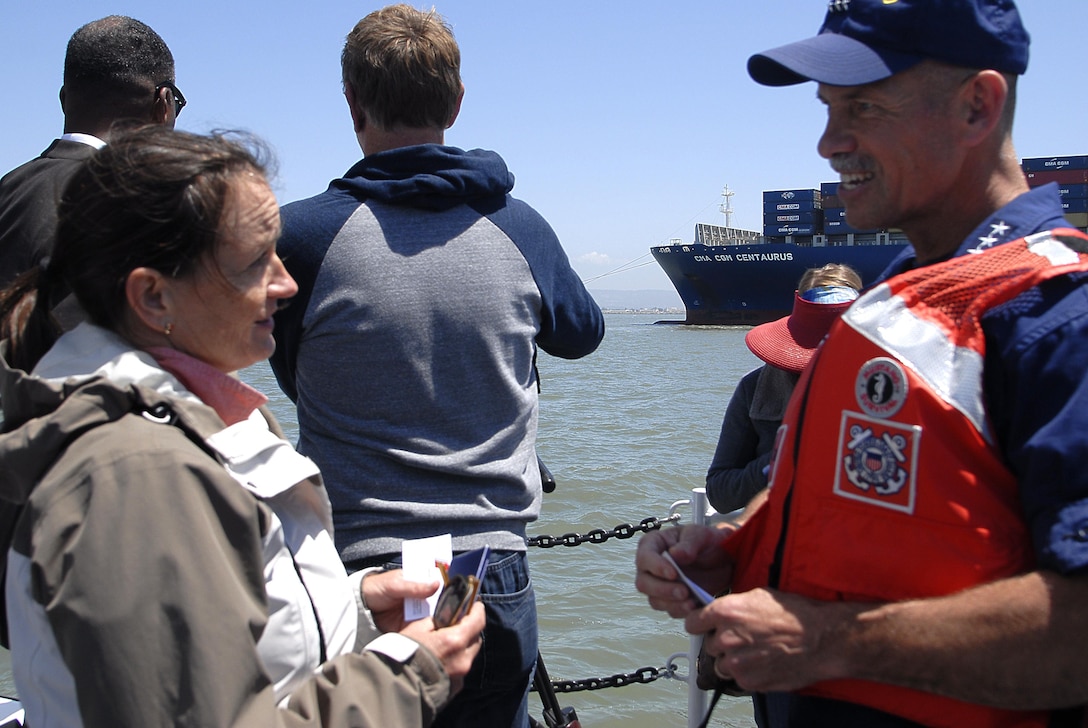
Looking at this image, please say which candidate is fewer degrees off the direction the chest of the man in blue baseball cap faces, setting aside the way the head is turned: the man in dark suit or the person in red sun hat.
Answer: the man in dark suit

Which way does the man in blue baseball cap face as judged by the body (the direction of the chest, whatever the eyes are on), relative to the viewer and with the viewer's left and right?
facing the viewer and to the left of the viewer

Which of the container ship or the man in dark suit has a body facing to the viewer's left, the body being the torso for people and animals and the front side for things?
the container ship

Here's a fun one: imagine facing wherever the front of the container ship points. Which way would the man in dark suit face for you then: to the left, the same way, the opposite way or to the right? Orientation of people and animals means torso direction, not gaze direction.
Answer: to the right

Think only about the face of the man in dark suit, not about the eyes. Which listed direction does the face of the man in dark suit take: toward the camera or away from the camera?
away from the camera

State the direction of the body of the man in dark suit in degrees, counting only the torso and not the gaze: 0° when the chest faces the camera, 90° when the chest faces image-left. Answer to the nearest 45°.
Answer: approximately 225°

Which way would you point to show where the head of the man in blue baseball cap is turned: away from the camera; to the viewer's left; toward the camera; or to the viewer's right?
to the viewer's left

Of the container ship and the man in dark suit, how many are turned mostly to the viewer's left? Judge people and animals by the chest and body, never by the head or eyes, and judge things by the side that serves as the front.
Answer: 1

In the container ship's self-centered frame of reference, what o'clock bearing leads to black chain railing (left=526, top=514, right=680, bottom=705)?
The black chain railing is roughly at 9 o'clock from the container ship.

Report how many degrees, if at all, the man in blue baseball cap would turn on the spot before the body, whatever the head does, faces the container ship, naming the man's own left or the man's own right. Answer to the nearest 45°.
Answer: approximately 135° to the man's own right

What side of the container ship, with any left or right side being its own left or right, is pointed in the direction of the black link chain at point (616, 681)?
left

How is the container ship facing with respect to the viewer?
to the viewer's left

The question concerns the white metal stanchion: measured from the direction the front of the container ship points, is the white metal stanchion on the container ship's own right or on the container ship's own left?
on the container ship's own left
